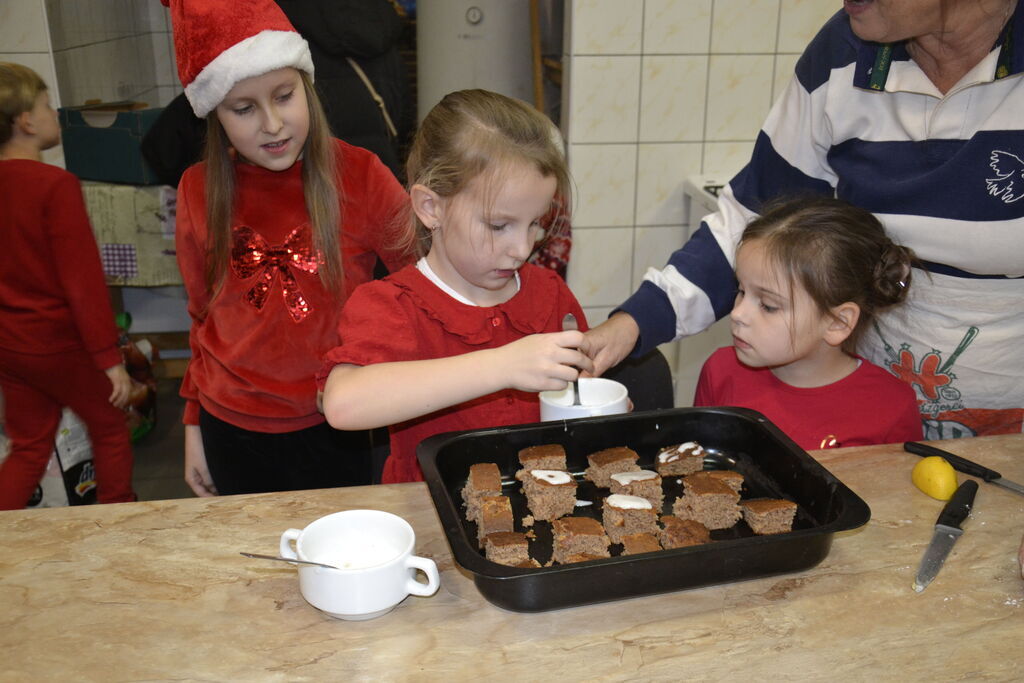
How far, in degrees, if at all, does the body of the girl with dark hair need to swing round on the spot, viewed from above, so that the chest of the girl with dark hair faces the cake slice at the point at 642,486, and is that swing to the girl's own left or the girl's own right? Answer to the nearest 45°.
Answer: approximately 45° to the girl's own right

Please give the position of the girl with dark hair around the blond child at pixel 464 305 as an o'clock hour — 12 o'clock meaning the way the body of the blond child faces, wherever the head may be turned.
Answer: The girl with dark hair is roughly at 10 o'clock from the blond child.

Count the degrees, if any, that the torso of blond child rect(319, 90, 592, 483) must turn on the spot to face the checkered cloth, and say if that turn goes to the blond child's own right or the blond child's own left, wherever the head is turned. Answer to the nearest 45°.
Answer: approximately 180°

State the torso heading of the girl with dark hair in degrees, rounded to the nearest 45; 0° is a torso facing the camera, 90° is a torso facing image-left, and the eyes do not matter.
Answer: approximately 45°

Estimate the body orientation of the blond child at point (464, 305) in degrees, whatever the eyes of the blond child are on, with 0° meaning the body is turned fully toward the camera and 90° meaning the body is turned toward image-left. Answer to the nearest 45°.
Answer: approximately 315°

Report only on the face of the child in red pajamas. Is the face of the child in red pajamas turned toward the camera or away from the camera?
away from the camera

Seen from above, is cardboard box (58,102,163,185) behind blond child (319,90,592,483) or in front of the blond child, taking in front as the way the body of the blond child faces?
behind

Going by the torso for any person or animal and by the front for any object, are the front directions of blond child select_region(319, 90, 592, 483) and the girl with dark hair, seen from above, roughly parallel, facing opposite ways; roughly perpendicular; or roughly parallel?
roughly perpendicular

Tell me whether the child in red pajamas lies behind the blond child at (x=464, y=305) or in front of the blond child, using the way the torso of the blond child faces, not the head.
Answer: behind

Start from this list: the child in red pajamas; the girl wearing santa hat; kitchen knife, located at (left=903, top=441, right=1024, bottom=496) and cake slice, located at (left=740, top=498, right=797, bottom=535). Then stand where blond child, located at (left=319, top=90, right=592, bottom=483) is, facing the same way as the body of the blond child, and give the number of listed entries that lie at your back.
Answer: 2
